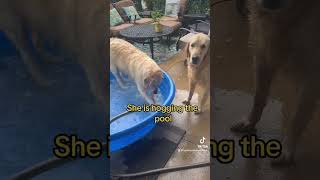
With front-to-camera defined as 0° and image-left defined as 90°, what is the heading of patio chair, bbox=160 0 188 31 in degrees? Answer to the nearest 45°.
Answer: approximately 45°

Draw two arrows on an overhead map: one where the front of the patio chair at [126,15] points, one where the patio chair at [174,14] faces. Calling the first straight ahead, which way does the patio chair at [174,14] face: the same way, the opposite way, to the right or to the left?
to the right

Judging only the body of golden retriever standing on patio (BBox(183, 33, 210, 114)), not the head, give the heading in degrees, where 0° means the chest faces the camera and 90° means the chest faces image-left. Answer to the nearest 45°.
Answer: approximately 45°

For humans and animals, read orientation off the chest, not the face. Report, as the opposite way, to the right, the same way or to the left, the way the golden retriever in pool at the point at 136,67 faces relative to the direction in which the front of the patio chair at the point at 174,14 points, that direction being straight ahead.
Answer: to the left

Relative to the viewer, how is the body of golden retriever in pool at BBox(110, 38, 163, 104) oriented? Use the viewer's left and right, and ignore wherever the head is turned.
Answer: facing the viewer and to the right of the viewer

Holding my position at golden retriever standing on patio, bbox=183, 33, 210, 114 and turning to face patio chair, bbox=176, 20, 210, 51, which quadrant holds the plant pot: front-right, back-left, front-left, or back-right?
front-left
